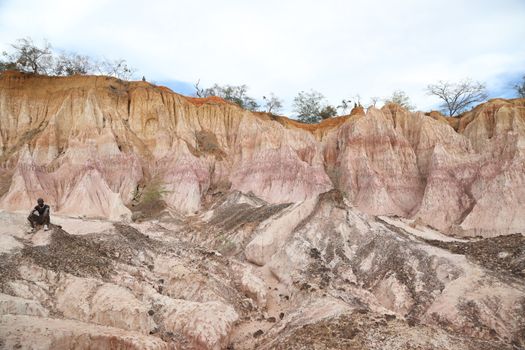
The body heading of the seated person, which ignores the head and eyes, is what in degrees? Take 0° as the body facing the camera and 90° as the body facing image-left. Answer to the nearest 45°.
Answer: approximately 0°

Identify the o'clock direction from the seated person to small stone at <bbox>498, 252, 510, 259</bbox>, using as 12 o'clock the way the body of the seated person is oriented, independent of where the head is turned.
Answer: The small stone is roughly at 10 o'clock from the seated person.
